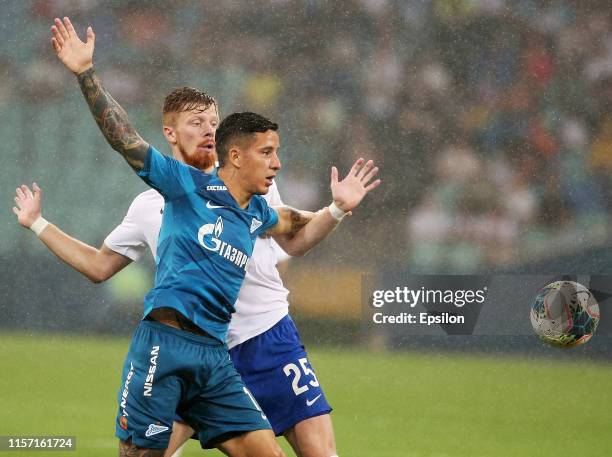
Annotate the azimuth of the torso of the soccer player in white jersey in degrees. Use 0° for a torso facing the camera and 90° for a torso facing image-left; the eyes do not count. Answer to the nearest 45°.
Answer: approximately 315°

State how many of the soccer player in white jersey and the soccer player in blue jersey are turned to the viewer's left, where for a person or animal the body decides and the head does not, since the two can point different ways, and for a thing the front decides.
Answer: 0

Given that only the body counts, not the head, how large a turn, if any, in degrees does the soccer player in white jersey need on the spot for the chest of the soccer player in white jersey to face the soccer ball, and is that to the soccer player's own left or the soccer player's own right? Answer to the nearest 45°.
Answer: approximately 90° to the soccer player's own left

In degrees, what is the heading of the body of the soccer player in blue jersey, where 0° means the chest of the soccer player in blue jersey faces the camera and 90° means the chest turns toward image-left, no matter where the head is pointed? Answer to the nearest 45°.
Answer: approximately 315°

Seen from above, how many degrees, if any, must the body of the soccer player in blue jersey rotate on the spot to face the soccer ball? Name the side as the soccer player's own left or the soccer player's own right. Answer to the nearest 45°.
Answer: approximately 90° to the soccer player's own left
